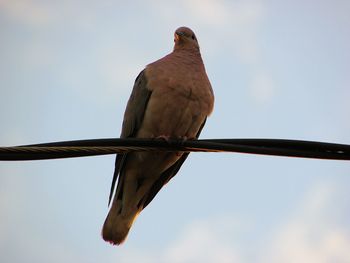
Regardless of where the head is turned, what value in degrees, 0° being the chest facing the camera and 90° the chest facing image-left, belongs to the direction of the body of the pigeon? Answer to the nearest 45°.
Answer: approximately 315°
